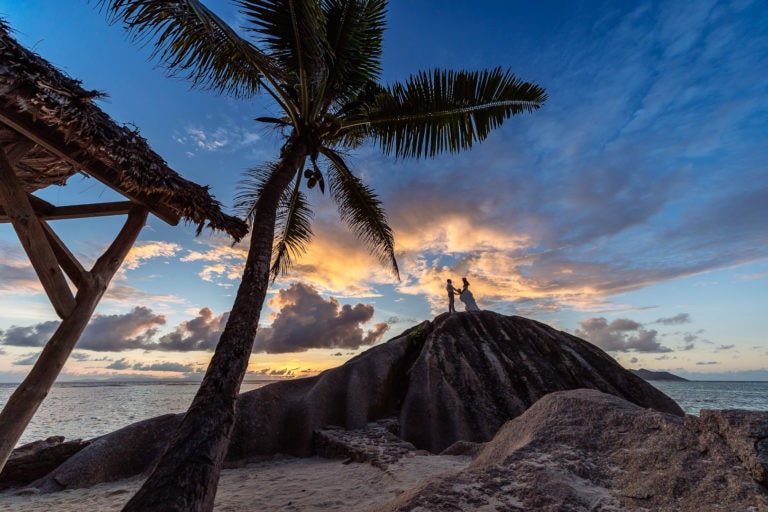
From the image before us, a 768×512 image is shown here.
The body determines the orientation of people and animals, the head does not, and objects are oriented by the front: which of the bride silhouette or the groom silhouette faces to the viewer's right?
the groom silhouette

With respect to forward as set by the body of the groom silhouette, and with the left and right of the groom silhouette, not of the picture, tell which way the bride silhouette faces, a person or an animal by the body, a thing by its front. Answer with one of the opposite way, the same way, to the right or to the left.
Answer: the opposite way

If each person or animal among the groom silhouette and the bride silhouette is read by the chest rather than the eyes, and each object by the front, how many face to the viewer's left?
1

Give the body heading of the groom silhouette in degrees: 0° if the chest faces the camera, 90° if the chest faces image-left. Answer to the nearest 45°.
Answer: approximately 270°

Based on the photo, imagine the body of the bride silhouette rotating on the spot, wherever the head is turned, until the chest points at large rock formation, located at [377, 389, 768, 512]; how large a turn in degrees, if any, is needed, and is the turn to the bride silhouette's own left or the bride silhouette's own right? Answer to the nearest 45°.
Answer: approximately 90° to the bride silhouette's own left

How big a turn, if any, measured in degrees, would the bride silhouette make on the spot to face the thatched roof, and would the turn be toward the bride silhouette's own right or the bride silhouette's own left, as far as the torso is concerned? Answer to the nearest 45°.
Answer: approximately 90° to the bride silhouette's own left

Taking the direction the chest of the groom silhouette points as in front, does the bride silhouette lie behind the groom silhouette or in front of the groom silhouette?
in front

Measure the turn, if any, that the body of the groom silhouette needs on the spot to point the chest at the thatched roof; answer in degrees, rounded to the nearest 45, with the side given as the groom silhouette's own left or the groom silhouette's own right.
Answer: approximately 90° to the groom silhouette's own right

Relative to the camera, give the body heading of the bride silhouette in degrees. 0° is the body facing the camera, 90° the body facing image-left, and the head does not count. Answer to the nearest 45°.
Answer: approximately 90°

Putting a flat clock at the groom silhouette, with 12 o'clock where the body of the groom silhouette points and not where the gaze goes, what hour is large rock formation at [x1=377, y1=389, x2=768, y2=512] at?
The large rock formation is roughly at 3 o'clock from the groom silhouette.
